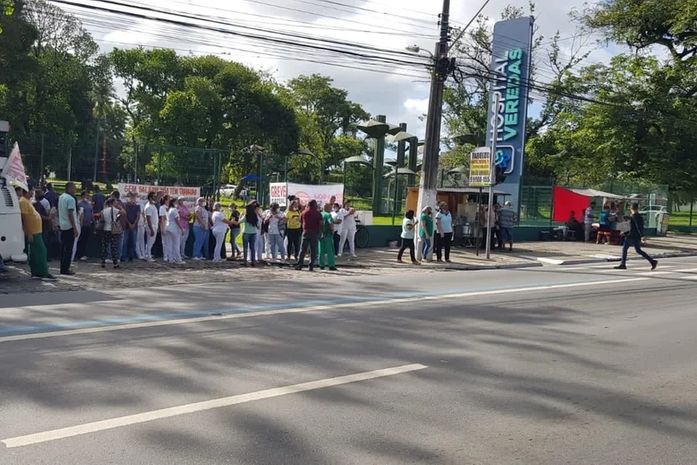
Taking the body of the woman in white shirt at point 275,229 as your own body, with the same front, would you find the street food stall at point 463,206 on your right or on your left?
on your left

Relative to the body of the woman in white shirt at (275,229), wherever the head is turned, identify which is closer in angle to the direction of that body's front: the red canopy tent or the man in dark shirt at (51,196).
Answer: the man in dark shirt

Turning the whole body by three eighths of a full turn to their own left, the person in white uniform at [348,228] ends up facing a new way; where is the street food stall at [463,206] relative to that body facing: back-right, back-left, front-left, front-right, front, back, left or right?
front

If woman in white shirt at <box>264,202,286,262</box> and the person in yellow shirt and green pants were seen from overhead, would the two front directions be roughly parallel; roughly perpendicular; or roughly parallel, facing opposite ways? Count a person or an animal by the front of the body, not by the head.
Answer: roughly perpendicular

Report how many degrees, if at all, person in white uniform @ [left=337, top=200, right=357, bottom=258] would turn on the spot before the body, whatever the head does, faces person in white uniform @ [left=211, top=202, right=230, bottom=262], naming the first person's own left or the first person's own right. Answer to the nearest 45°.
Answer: approximately 45° to the first person's own right

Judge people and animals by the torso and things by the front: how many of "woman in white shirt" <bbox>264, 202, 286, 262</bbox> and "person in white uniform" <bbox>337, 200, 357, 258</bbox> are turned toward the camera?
2

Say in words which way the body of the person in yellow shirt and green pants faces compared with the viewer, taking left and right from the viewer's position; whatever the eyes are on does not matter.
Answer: facing to the right of the viewer

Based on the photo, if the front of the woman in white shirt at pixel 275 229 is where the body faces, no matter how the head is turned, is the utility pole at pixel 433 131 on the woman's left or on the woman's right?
on the woman's left

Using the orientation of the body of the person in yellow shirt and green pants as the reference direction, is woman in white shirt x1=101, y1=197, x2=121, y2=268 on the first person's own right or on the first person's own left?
on the first person's own left

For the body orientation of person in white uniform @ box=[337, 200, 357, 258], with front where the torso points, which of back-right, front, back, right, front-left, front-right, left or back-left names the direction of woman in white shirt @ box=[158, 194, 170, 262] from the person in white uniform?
front-right

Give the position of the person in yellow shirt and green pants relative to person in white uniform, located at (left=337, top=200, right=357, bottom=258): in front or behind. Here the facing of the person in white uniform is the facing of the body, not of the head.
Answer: in front
